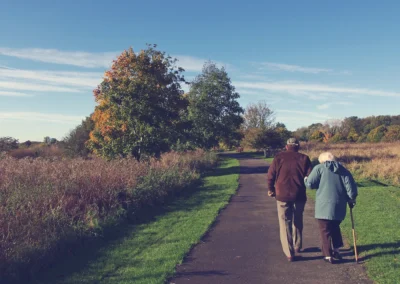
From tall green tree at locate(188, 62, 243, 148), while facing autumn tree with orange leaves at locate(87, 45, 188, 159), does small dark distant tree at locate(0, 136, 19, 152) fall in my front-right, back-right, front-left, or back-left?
front-right

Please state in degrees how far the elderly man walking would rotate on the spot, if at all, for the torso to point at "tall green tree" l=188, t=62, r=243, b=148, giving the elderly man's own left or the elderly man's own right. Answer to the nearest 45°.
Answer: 0° — they already face it

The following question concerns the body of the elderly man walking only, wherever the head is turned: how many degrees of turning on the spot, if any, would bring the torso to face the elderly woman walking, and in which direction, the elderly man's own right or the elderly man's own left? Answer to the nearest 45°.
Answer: approximately 90° to the elderly man's own right

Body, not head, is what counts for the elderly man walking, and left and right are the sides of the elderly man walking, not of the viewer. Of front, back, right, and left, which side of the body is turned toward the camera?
back

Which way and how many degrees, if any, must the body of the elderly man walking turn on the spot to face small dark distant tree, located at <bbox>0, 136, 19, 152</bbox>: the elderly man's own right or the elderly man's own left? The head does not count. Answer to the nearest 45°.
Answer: approximately 45° to the elderly man's own left
